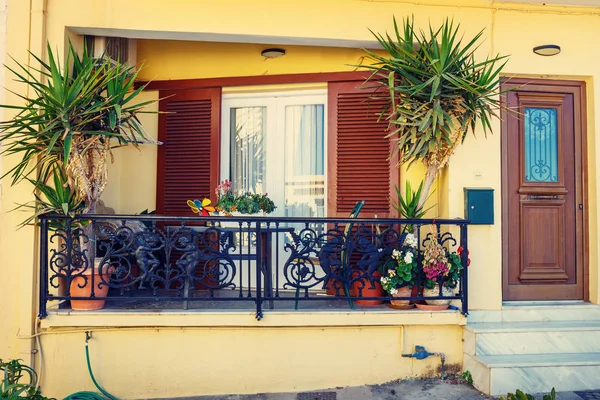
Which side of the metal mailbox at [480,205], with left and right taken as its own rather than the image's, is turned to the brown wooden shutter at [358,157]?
right

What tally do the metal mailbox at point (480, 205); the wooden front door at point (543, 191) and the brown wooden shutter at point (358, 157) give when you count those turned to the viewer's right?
0

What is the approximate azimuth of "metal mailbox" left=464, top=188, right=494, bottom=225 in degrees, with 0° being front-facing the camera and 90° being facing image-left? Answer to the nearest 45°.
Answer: approximately 0°

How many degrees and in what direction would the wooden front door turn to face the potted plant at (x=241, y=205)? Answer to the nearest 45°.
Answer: approximately 45° to its right

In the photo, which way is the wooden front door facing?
toward the camera

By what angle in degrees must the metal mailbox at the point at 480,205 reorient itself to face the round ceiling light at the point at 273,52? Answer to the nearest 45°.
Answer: approximately 90° to its right

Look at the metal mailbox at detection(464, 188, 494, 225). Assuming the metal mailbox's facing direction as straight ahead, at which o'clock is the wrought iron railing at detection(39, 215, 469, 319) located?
The wrought iron railing is roughly at 2 o'clock from the metal mailbox.
